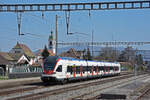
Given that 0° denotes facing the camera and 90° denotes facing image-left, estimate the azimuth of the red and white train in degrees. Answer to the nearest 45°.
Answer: approximately 45°
